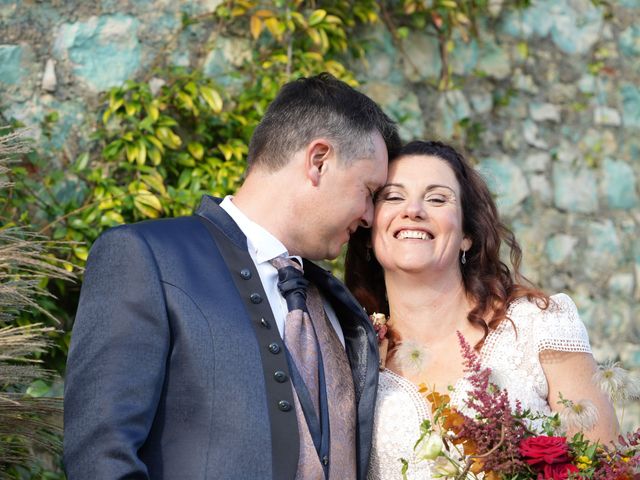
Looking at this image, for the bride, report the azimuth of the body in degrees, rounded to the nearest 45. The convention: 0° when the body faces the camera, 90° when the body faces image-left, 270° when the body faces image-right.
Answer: approximately 0°

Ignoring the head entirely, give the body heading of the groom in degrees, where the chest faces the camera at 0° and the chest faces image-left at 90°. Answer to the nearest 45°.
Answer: approximately 315°

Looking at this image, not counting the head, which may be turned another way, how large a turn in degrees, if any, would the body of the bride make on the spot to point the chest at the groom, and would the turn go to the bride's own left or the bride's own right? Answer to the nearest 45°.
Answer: approximately 45° to the bride's own right

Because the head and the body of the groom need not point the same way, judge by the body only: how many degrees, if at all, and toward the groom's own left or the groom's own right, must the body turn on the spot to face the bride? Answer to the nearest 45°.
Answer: approximately 90° to the groom's own left
